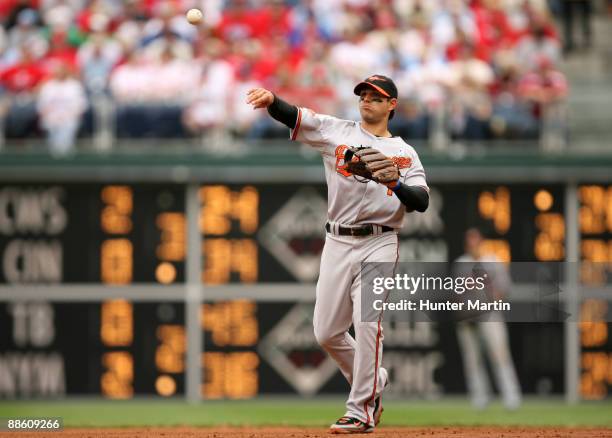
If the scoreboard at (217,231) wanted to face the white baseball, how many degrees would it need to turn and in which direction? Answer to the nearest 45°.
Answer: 0° — it already faces it

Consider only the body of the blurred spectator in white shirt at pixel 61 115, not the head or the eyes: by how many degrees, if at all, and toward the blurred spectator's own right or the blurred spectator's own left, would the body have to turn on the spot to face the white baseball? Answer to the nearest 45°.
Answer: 0° — they already face it

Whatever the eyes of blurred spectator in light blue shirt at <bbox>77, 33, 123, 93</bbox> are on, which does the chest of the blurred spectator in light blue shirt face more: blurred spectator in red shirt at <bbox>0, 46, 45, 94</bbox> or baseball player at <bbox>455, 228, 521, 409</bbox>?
the baseball player

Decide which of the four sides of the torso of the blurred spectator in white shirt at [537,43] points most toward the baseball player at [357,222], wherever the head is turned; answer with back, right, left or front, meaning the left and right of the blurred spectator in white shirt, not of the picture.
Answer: front

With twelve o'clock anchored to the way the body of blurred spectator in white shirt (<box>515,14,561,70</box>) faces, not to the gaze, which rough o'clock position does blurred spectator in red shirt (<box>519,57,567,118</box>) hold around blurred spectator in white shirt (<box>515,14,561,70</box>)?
blurred spectator in red shirt (<box>519,57,567,118</box>) is roughly at 12 o'clock from blurred spectator in white shirt (<box>515,14,561,70</box>).

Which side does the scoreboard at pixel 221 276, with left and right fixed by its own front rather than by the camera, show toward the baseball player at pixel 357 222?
front

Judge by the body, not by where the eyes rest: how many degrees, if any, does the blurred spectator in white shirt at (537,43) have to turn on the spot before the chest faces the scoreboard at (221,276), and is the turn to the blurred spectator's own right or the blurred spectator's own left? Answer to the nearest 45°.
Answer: approximately 45° to the blurred spectator's own right

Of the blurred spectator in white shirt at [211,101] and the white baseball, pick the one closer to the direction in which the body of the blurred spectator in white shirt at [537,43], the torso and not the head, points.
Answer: the white baseball
